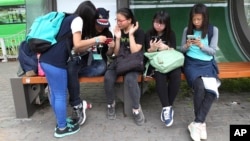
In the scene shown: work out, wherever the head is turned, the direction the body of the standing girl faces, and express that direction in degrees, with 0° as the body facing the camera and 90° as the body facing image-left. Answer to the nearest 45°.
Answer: approximately 270°

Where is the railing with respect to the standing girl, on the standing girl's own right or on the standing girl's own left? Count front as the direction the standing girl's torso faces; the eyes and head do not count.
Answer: on the standing girl's own left
